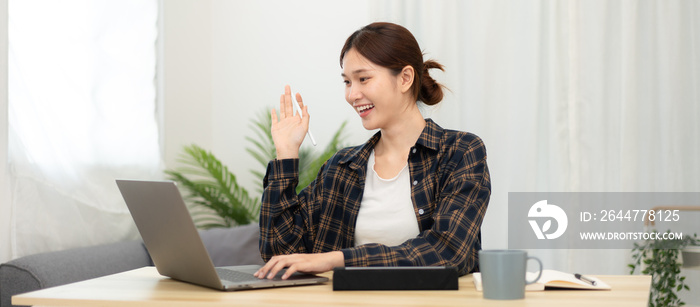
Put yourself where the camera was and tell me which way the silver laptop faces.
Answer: facing away from the viewer and to the right of the viewer

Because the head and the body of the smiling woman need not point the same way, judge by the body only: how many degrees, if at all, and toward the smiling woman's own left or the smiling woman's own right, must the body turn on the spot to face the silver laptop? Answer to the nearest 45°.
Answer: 0° — they already face it

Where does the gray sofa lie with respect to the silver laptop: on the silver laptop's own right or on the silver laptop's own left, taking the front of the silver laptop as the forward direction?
on the silver laptop's own left

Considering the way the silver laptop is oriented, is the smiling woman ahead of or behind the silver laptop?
ahead

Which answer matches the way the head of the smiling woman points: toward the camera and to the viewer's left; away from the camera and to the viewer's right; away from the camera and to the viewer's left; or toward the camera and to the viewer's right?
toward the camera and to the viewer's left

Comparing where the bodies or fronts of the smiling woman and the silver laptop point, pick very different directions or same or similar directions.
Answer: very different directions

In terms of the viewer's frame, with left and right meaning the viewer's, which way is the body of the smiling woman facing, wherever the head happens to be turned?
facing the viewer and to the left of the viewer

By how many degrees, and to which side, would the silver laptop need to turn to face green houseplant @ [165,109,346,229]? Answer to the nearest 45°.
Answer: approximately 45° to its left

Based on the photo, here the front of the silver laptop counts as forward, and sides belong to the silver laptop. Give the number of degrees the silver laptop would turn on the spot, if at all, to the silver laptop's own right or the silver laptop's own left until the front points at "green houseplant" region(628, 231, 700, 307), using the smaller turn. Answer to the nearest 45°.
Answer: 0° — it already faces it
